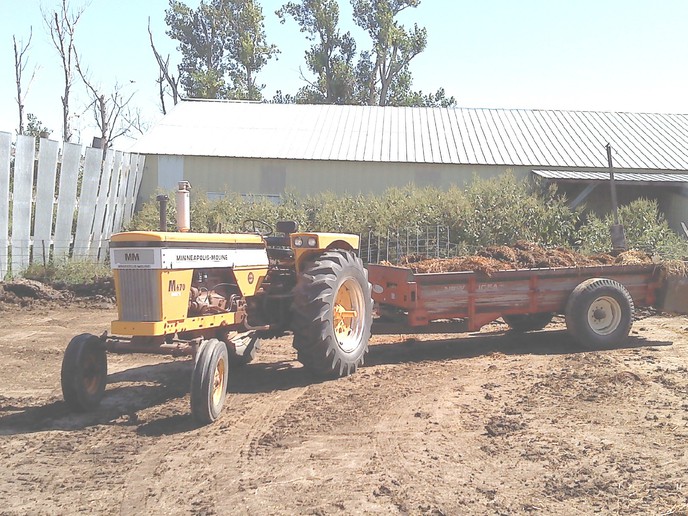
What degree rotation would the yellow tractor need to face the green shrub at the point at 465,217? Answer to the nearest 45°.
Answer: approximately 180°

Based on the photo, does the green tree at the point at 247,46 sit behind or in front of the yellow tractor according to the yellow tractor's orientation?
behind

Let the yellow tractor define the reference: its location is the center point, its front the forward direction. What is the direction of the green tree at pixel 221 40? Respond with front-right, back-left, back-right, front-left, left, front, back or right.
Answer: back-right

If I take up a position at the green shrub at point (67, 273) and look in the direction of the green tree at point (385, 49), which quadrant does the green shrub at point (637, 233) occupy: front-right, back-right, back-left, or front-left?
front-right

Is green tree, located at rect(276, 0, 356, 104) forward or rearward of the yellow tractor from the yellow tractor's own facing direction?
rearward

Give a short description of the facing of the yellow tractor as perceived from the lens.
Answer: facing the viewer and to the left of the viewer
